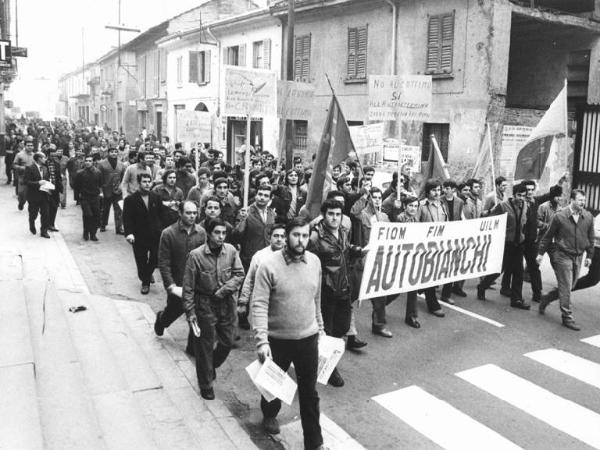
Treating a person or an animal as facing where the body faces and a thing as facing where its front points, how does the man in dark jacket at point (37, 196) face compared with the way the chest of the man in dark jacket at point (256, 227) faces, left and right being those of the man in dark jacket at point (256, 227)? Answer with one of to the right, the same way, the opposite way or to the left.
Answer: the same way

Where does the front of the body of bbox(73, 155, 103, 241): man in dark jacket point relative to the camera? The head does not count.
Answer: toward the camera

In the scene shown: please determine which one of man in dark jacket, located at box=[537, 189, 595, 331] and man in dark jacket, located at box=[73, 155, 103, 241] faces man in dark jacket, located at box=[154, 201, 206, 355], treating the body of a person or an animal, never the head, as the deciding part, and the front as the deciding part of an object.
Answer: man in dark jacket, located at box=[73, 155, 103, 241]

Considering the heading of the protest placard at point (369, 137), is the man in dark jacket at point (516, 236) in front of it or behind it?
in front

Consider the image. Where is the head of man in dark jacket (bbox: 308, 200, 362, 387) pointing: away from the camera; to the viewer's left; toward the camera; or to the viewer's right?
toward the camera

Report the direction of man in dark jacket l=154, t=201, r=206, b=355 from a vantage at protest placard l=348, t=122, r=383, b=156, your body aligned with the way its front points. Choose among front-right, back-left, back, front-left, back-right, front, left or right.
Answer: front

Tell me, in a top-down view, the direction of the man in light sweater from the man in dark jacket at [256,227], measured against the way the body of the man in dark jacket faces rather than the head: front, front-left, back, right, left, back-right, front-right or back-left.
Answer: front-right

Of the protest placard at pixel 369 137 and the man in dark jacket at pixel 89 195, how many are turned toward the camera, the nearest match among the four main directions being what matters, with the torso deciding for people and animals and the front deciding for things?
2

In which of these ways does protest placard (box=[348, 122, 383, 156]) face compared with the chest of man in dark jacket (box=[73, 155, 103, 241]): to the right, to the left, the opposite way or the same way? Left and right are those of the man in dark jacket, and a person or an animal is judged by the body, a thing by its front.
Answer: the same way

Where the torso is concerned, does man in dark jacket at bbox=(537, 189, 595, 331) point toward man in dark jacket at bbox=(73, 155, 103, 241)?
no

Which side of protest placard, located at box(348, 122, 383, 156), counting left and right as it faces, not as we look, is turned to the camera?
front

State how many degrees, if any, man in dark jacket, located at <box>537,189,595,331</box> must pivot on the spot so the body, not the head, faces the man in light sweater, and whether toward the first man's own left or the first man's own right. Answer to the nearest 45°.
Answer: approximately 45° to the first man's own right

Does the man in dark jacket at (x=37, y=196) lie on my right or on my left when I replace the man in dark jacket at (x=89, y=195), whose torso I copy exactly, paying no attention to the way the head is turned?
on my right

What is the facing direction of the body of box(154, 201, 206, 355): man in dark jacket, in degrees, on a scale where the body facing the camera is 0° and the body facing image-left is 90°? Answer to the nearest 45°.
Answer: approximately 315°

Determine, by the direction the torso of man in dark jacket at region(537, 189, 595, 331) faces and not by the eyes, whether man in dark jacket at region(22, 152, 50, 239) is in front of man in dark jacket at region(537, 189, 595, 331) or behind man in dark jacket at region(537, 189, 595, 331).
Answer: behind

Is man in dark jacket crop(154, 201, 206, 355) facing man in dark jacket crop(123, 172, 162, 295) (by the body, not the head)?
no

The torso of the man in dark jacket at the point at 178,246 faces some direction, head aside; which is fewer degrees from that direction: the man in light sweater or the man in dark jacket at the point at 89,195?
the man in light sweater

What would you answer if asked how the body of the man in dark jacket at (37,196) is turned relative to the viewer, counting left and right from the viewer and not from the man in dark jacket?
facing the viewer and to the right of the viewer

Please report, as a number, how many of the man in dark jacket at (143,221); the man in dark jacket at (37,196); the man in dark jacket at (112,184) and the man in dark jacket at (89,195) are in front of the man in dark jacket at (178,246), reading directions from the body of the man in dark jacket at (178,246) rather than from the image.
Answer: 0
